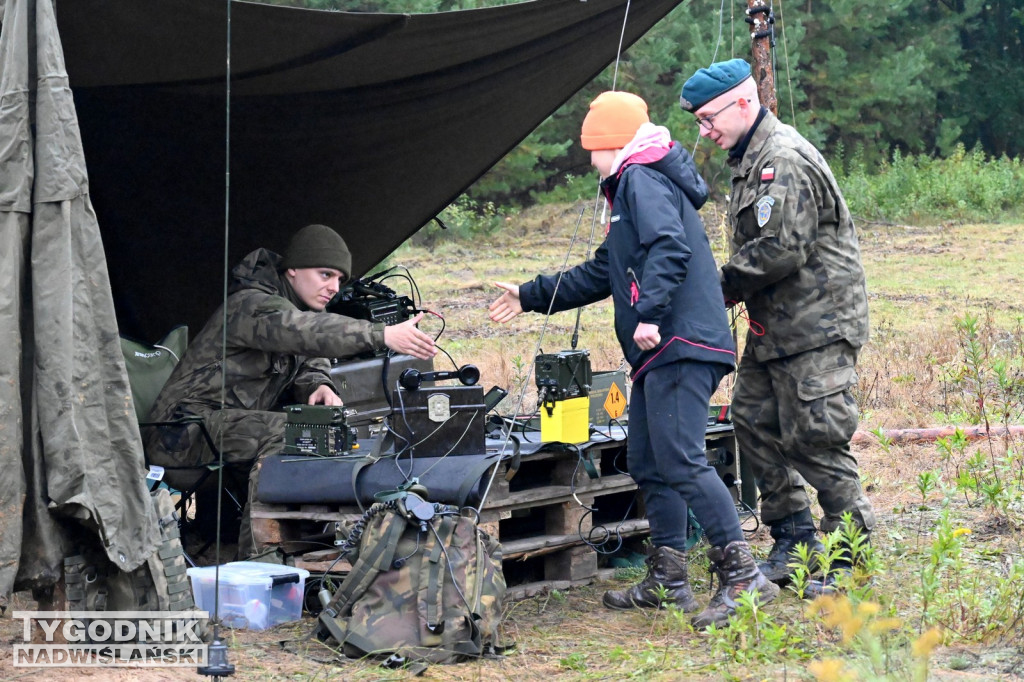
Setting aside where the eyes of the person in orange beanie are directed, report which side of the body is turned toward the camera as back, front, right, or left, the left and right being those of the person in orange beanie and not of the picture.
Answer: left

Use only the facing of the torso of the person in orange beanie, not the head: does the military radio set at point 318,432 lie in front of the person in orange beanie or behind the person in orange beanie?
in front

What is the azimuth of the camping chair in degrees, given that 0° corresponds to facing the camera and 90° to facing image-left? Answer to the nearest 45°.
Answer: approximately 270°

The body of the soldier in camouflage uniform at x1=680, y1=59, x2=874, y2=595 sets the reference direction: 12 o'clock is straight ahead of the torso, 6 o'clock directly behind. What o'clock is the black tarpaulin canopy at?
The black tarpaulin canopy is roughly at 1 o'clock from the soldier in camouflage uniform.

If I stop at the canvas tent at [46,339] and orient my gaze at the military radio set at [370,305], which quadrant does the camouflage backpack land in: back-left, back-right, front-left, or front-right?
front-right

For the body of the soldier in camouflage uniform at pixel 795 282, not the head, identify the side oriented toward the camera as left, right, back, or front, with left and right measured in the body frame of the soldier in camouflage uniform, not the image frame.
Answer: left

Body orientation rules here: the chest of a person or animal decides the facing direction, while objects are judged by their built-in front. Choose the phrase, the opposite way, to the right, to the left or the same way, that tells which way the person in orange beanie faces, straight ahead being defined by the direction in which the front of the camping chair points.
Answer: the opposite way

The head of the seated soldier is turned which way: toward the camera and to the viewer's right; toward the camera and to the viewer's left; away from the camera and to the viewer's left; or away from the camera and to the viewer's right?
toward the camera and to the viewer's right

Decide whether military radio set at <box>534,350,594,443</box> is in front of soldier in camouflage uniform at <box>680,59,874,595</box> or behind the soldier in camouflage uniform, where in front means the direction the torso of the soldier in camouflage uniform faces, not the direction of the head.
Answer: in front

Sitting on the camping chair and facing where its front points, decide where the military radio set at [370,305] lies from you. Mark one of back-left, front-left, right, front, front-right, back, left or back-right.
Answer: front-left

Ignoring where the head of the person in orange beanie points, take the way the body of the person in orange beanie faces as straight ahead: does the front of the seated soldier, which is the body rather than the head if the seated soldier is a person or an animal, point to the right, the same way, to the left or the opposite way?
the opposite way

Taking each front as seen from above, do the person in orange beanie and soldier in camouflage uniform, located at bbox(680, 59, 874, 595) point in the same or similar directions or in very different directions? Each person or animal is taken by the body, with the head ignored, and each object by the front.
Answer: same or similar directions

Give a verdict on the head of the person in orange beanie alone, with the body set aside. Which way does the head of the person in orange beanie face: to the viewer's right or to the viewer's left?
to the viewer's left

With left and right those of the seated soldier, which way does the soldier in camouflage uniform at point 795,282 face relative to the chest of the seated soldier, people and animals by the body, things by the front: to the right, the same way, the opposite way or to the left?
the opposite way

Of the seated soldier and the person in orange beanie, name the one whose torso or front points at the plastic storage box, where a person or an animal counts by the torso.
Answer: the person in orange beanie
